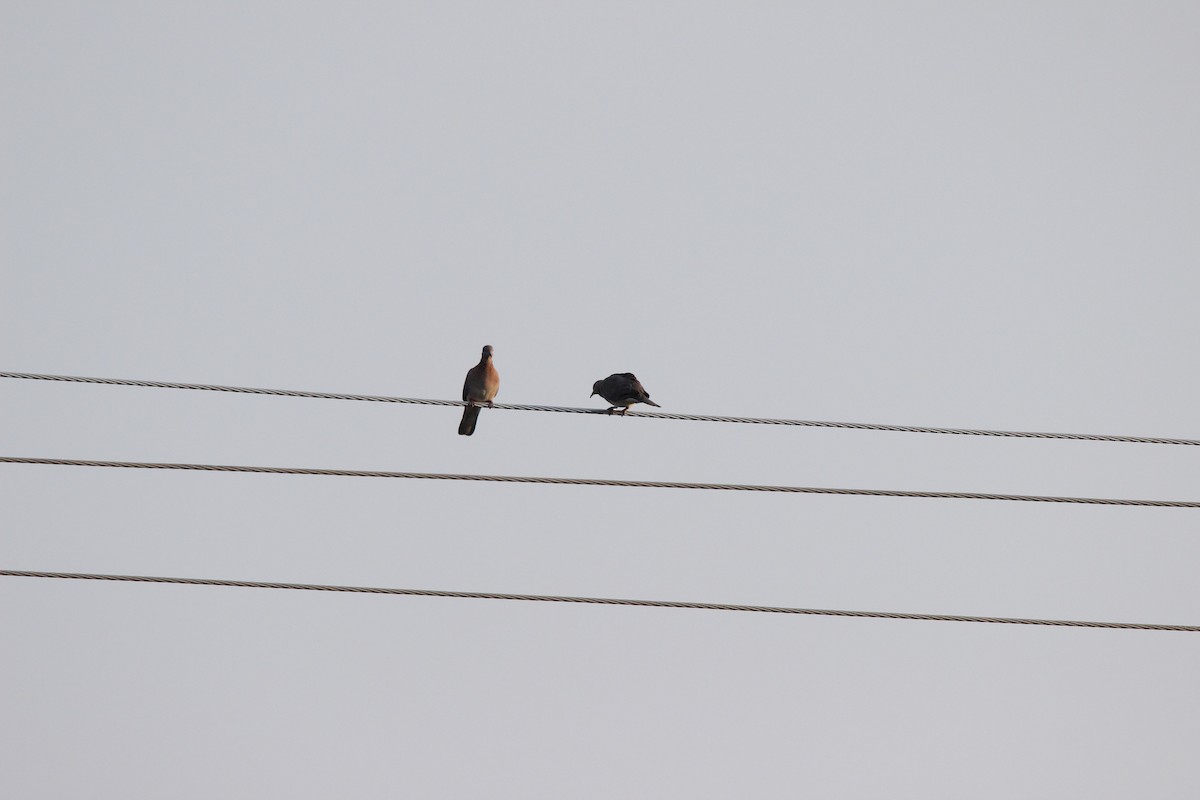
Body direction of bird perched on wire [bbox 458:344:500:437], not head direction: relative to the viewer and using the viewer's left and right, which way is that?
facing the viewer and to the right of the viewer

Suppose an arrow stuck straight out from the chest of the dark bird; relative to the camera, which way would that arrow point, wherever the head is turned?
to the viewer's left

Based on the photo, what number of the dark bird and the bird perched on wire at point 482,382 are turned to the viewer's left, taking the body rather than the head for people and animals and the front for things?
1

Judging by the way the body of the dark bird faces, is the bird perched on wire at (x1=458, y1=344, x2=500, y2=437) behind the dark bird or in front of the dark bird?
in front
